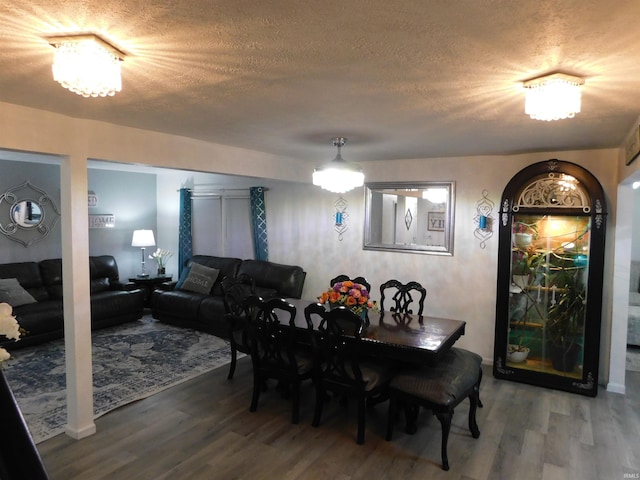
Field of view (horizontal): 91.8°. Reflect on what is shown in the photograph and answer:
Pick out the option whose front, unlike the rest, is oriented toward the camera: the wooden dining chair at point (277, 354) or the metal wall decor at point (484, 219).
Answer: the metal wall decor

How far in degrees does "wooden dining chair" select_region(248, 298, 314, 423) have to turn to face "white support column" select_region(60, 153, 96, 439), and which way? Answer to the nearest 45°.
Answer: approximately 135° to its left

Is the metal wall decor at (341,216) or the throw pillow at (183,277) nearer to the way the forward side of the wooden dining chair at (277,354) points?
the metal wall decor

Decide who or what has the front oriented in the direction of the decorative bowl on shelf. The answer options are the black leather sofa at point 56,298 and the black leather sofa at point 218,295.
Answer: the black leather sofa at point 56,298

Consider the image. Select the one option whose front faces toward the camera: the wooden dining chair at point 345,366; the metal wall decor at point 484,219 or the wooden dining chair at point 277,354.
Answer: the metal wall decor

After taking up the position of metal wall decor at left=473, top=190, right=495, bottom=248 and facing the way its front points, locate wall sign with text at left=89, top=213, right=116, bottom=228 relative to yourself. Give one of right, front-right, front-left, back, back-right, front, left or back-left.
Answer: right

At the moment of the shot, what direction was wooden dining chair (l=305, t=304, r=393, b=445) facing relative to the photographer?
facing away from the viewer and to the right of the viewer

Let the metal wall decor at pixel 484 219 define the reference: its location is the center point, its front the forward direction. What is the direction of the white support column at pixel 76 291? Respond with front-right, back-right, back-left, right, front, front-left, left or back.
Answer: front-right

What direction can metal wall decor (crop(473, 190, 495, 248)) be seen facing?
toward the camera

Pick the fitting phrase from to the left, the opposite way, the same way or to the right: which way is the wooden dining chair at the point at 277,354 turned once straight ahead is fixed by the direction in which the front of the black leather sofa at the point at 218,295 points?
the opposite way

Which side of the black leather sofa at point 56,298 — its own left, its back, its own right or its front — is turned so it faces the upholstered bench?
front

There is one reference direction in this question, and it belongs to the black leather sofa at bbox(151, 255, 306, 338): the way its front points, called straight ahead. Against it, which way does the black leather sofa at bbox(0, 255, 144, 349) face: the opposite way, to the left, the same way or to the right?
to the left

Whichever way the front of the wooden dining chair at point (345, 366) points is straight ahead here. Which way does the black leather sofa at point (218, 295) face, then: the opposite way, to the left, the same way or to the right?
the opposite way

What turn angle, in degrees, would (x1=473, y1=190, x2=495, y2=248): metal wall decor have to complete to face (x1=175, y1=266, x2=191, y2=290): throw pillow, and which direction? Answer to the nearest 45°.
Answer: approximately 90° to its right

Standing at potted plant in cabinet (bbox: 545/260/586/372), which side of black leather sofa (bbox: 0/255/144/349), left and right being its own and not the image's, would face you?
front

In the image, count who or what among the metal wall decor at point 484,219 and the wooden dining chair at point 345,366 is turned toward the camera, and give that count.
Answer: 1
